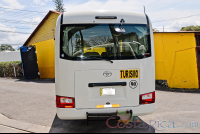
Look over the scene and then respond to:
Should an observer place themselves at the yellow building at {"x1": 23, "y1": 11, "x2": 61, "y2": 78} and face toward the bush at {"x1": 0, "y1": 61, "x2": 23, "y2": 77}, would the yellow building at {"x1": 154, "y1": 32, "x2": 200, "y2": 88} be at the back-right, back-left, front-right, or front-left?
back-left

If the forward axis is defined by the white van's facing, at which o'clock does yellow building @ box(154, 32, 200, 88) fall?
The yellow building is roughly at 1 o'clock from the white van.

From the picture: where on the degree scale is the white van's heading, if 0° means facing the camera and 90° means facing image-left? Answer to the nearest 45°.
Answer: approximately 180°

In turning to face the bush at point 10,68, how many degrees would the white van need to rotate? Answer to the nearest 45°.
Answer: approximately 45° to its left
